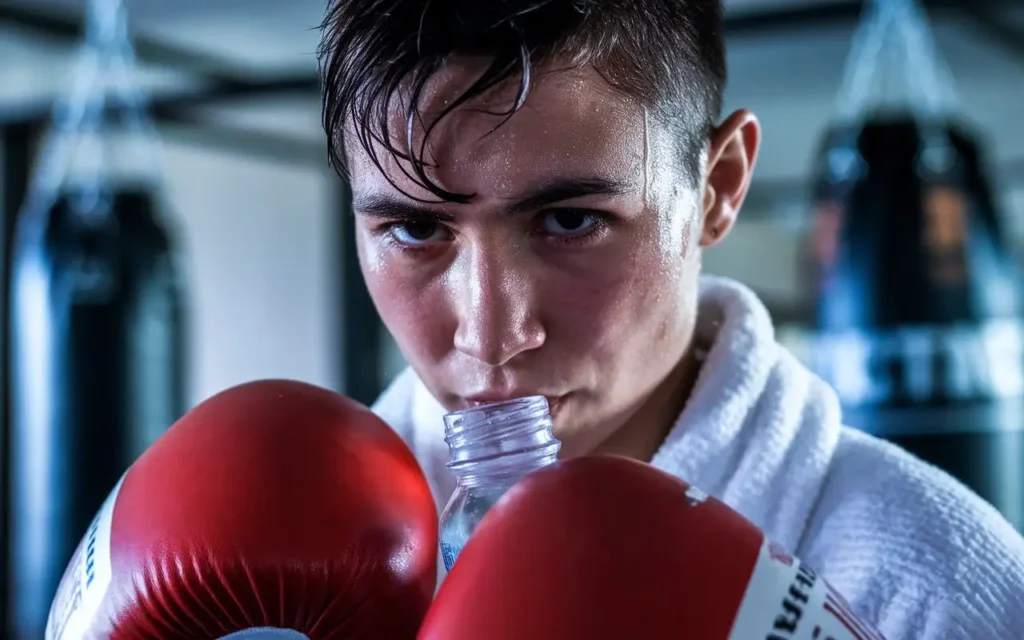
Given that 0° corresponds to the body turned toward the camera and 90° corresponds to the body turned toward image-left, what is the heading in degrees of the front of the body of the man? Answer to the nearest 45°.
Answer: approximately 45°

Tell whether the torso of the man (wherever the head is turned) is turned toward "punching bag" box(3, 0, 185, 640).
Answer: no

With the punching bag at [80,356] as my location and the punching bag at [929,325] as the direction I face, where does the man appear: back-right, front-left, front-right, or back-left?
front-right

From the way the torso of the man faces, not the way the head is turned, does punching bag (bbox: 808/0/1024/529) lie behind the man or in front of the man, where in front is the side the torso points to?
behind
